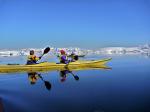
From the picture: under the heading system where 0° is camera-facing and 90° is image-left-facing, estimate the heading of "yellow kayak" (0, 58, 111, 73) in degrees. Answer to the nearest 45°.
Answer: approximately 270°
